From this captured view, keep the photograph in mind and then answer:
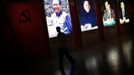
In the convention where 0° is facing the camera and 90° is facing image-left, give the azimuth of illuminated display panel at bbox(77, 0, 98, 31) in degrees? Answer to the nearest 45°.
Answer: approximately 315°

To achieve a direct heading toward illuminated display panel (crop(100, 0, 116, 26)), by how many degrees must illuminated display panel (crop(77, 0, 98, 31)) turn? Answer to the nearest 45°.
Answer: approximately 90° to its left

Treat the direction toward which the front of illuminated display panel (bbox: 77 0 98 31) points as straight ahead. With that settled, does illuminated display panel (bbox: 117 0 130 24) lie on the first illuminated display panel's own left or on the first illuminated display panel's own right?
on the first illuminated display panel's own left

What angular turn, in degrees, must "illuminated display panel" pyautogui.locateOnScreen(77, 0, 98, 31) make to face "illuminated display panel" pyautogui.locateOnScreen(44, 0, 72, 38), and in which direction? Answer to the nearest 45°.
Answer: approximately 90° to its right
